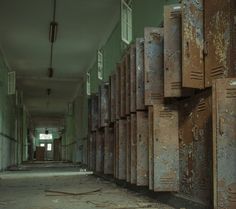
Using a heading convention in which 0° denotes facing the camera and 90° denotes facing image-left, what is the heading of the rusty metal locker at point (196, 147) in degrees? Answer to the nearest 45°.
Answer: approximately 45°

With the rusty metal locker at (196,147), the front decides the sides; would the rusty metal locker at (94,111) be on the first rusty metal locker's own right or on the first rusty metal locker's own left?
on the first rusty metal locker's own right

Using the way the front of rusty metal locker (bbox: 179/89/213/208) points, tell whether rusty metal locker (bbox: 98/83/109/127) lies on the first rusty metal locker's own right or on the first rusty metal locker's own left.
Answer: on the first rusty metal locker's own right
